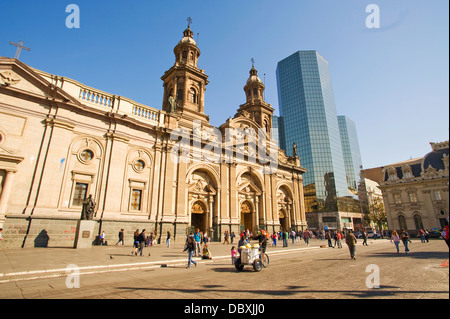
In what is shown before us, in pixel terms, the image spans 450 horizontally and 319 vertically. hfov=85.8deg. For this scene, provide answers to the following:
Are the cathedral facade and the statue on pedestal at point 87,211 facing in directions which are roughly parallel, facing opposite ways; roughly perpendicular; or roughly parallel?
roughly parallel

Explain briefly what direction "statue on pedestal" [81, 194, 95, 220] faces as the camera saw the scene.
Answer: facing the viewer and to the right of the viewer
